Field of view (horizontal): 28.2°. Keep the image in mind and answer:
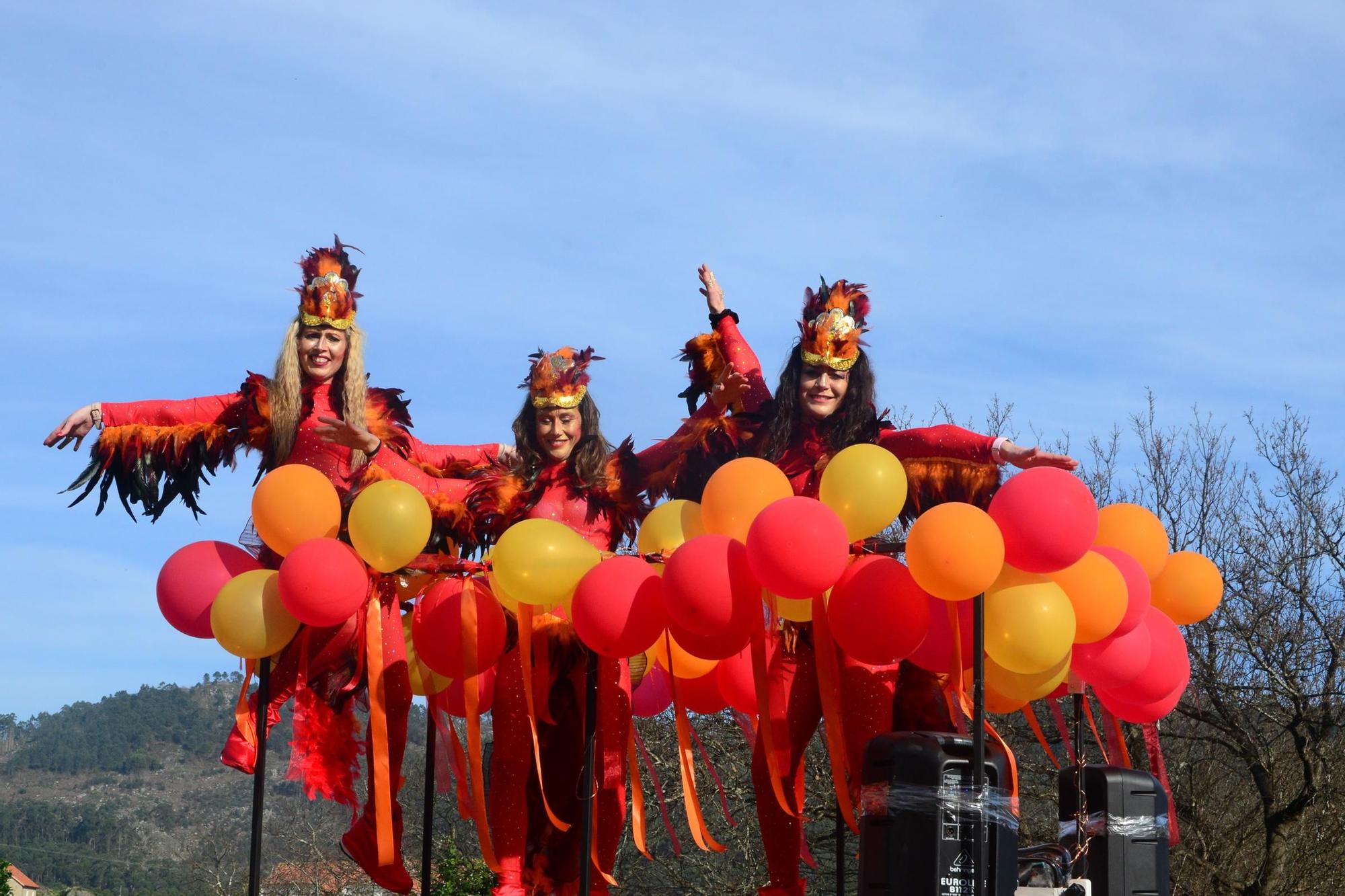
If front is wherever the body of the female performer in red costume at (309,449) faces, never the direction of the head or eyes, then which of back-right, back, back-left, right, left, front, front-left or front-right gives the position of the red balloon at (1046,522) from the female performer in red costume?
front-left

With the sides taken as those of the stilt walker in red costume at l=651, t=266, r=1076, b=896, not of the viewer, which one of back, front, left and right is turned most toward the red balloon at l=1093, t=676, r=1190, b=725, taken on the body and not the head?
left

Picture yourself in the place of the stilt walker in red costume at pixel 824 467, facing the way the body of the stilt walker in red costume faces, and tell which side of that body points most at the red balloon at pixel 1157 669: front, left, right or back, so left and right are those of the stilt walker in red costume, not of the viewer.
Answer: left

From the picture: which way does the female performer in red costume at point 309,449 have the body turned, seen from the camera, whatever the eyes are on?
toward the camera

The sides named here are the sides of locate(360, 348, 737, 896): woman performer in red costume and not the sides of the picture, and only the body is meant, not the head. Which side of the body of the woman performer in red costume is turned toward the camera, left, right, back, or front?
front

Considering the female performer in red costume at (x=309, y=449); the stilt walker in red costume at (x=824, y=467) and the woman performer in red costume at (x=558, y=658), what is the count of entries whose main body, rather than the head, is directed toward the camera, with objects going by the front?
3

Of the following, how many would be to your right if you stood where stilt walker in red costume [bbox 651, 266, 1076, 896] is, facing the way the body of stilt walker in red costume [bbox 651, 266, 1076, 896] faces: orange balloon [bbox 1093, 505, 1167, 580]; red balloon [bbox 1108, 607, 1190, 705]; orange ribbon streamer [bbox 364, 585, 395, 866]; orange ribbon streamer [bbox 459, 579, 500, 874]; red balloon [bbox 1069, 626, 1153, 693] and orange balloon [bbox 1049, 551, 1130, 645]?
2

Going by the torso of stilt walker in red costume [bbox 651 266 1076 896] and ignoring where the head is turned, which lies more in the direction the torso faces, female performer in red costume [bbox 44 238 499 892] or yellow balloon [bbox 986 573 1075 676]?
the yellow balloon

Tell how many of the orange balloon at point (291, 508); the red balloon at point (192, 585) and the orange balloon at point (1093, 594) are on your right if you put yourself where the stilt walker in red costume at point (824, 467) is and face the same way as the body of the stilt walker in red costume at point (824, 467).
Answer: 2

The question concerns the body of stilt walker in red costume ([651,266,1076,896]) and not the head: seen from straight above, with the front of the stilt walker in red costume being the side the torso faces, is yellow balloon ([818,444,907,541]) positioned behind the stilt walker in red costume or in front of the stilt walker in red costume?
in front

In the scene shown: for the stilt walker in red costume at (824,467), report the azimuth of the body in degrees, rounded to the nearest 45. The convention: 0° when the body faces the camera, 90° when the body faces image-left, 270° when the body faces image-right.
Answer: approximately 0°
